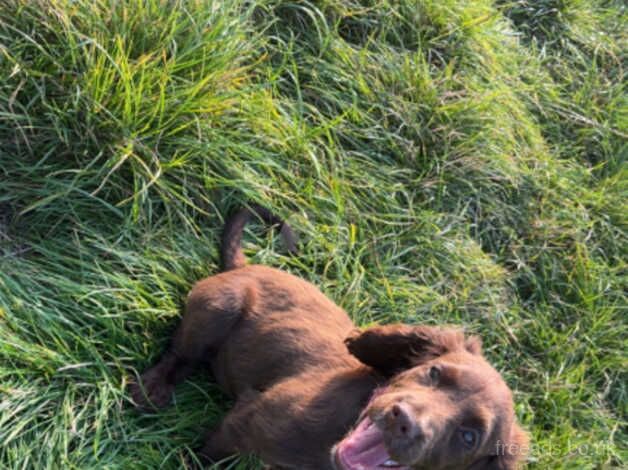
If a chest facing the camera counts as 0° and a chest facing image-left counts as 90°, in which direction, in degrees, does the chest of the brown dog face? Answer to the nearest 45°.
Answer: approximately 315°
